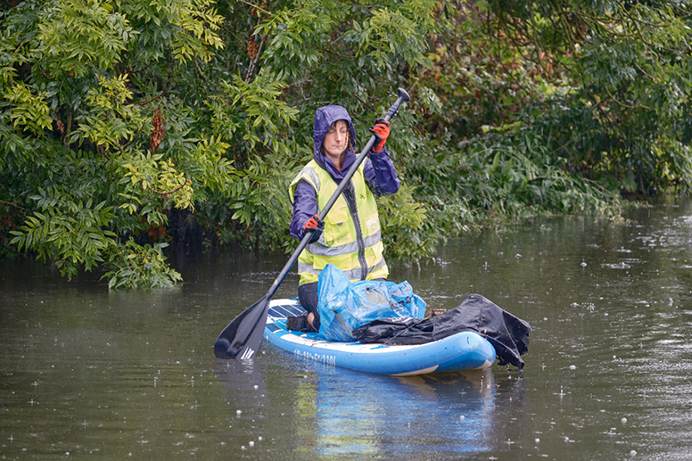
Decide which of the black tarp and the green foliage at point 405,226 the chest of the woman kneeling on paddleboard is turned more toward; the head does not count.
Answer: the black tarp

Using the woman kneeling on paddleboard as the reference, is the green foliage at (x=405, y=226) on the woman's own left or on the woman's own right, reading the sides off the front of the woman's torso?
on the woman's own left

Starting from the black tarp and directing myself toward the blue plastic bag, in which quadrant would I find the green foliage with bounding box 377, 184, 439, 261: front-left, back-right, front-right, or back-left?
front-right

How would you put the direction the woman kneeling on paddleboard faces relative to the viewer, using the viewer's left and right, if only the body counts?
facing the viewer and to the right of the viewer

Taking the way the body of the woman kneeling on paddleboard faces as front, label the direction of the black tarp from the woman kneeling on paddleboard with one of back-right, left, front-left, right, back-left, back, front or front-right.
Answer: front

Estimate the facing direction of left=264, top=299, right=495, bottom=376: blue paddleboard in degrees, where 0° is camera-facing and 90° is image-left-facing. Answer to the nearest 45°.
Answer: approximately 315°

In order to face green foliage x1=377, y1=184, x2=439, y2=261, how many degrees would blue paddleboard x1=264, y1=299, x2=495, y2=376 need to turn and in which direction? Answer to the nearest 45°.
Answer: approximately 135° to its left

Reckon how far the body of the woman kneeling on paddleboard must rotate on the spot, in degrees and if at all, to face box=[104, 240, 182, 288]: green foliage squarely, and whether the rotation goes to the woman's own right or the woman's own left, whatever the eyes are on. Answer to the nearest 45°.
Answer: approximately 180°

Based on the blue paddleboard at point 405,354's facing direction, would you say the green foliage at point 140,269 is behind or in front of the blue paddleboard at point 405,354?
behind
